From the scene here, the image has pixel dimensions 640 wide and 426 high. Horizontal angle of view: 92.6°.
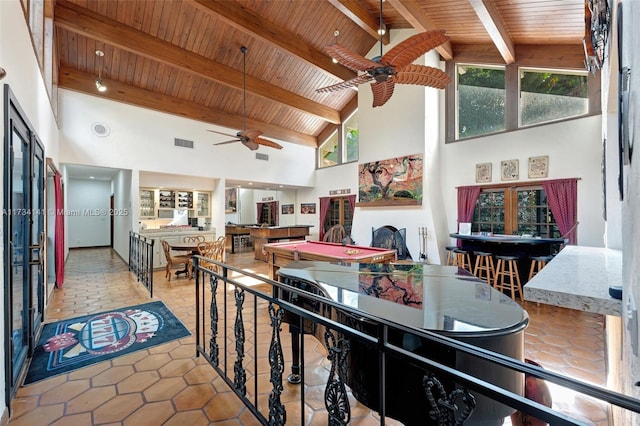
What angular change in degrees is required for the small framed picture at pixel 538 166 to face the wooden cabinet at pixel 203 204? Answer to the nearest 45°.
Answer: approximately 90° to its right

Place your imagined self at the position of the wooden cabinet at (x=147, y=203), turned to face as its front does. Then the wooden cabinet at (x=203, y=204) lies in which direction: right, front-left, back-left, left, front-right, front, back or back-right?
left

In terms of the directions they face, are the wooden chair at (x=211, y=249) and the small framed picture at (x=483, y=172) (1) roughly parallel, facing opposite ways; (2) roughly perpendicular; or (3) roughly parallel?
roughly perpendicular

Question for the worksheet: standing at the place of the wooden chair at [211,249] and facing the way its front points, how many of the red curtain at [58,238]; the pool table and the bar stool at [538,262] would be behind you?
2

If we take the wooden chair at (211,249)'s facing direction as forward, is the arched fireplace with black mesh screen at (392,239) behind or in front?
behind

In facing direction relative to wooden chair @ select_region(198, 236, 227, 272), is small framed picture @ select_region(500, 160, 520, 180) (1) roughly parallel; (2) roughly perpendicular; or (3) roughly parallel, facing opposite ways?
roughly perpendicular

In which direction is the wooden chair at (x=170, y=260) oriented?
to the viewer's right

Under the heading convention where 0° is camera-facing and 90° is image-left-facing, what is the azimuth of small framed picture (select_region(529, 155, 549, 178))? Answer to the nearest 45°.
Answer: approximately 0°

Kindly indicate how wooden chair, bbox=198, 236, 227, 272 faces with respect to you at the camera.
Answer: facing away from the viewer and to the left of the viewer

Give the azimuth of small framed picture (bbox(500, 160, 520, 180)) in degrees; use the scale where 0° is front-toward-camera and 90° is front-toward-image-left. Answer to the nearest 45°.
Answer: approximately 0°

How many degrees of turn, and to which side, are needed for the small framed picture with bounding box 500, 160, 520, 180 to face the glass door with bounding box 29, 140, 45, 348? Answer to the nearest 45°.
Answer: approximately 45° to its right

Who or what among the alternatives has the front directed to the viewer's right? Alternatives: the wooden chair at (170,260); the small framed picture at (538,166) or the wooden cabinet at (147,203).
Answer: the wooden chair
